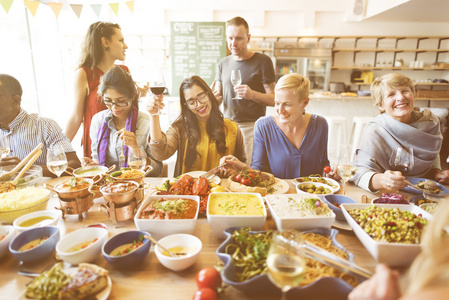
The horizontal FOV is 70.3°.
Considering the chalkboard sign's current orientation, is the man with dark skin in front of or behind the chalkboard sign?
in front

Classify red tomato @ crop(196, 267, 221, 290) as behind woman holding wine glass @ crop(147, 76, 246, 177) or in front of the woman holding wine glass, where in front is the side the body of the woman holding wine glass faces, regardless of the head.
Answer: in front

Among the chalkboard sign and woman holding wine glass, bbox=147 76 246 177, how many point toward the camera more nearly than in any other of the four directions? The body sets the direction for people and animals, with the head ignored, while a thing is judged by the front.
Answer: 2

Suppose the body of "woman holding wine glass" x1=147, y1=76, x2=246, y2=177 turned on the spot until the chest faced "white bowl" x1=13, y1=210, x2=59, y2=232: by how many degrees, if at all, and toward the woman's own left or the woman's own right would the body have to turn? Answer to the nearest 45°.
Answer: approximately 45° to the woman's own right

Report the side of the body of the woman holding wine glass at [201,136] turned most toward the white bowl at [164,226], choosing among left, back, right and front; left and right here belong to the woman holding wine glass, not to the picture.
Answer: front

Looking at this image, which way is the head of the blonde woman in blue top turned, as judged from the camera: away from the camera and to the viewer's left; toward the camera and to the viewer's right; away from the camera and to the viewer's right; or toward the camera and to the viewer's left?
toward the camera and to the viewer's left

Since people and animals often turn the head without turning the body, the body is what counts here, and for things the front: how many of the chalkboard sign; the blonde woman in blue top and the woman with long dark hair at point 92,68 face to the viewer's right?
1

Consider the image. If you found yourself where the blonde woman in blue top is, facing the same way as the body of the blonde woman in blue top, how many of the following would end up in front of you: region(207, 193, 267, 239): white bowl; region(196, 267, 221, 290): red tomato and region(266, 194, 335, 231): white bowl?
3

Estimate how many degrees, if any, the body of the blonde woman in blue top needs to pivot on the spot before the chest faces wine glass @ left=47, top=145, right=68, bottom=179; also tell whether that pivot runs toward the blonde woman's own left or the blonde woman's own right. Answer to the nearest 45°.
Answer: approximately 45° to the blonde woman's own right

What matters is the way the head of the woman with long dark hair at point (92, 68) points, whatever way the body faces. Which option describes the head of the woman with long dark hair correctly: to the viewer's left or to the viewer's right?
to the viewer's right

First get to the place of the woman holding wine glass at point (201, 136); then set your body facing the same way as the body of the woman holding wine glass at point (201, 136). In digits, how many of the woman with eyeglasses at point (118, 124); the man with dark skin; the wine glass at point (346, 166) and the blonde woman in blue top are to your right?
2

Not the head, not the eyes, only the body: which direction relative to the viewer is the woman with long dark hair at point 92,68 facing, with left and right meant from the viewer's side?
facing to the right of the viewer

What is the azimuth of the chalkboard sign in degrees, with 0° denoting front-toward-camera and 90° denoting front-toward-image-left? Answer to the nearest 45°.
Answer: approximately 0°

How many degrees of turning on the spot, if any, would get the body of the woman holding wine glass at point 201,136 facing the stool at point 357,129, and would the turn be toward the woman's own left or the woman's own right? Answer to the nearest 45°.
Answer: approximately 135° to the woman's own left
